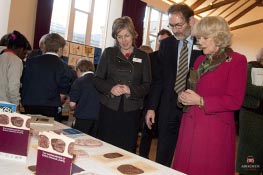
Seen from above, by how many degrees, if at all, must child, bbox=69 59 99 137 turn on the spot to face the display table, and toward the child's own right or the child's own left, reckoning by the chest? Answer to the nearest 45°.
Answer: approximately 135° to the child's own left

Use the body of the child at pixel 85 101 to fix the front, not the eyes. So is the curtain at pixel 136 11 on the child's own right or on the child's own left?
on the child's own right

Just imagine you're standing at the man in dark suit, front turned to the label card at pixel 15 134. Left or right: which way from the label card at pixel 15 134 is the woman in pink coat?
left

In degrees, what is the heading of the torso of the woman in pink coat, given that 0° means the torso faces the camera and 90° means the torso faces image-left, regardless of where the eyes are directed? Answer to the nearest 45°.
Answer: approximately 45°

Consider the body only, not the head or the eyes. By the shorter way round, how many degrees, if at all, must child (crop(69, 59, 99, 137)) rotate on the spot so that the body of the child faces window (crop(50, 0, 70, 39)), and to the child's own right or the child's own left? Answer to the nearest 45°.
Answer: approximately 45° to the child's own right

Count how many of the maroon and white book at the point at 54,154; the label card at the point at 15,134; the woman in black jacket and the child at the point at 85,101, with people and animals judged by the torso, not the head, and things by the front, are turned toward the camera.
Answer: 3

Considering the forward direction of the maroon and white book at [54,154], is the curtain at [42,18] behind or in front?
behind

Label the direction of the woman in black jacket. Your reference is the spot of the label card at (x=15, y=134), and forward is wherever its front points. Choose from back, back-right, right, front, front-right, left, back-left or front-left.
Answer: back-left

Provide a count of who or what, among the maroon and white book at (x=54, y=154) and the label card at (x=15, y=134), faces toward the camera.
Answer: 2

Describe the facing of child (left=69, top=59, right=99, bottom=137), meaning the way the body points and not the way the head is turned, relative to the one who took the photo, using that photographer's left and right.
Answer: facing away from the viewer and to the left of the viewer

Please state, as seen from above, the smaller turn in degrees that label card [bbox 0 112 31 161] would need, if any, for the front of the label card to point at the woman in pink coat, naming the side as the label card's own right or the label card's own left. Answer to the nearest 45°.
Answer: approximately 90° to the label card's own left
